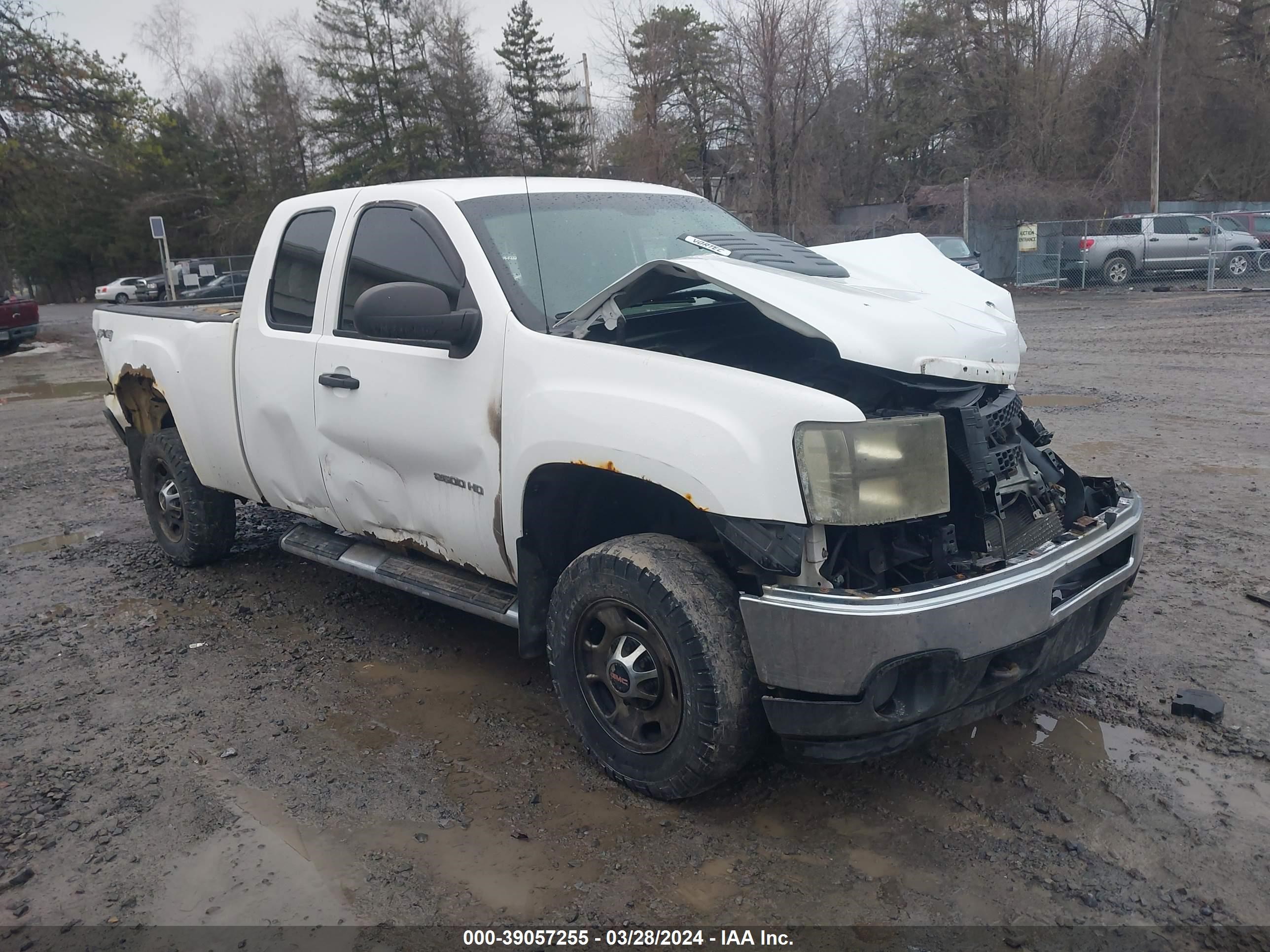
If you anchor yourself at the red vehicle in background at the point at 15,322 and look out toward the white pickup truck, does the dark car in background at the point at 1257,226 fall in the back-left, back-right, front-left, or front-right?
front-left

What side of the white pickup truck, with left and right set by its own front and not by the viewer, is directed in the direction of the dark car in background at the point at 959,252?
left

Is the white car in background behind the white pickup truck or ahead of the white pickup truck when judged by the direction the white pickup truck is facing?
behind

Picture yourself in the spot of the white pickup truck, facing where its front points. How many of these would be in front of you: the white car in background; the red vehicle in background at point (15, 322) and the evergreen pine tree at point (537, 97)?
0

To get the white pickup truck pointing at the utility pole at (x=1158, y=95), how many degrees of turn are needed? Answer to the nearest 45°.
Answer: approximately 90° to its left

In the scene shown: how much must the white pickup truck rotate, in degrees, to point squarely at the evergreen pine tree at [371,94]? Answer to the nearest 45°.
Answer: approximately 135° to its left

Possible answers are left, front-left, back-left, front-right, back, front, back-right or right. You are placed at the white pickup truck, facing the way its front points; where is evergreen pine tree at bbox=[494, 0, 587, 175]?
back-left

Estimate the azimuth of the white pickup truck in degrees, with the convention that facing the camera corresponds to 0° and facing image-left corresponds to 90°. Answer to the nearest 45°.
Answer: approximately 315°

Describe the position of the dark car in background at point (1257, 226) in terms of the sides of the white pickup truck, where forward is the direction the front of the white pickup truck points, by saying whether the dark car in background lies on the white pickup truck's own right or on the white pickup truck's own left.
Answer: on the white pickup truck's own left

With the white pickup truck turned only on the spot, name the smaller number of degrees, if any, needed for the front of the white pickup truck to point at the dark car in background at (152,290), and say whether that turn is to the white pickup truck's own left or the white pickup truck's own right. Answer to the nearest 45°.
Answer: approximately 180°
